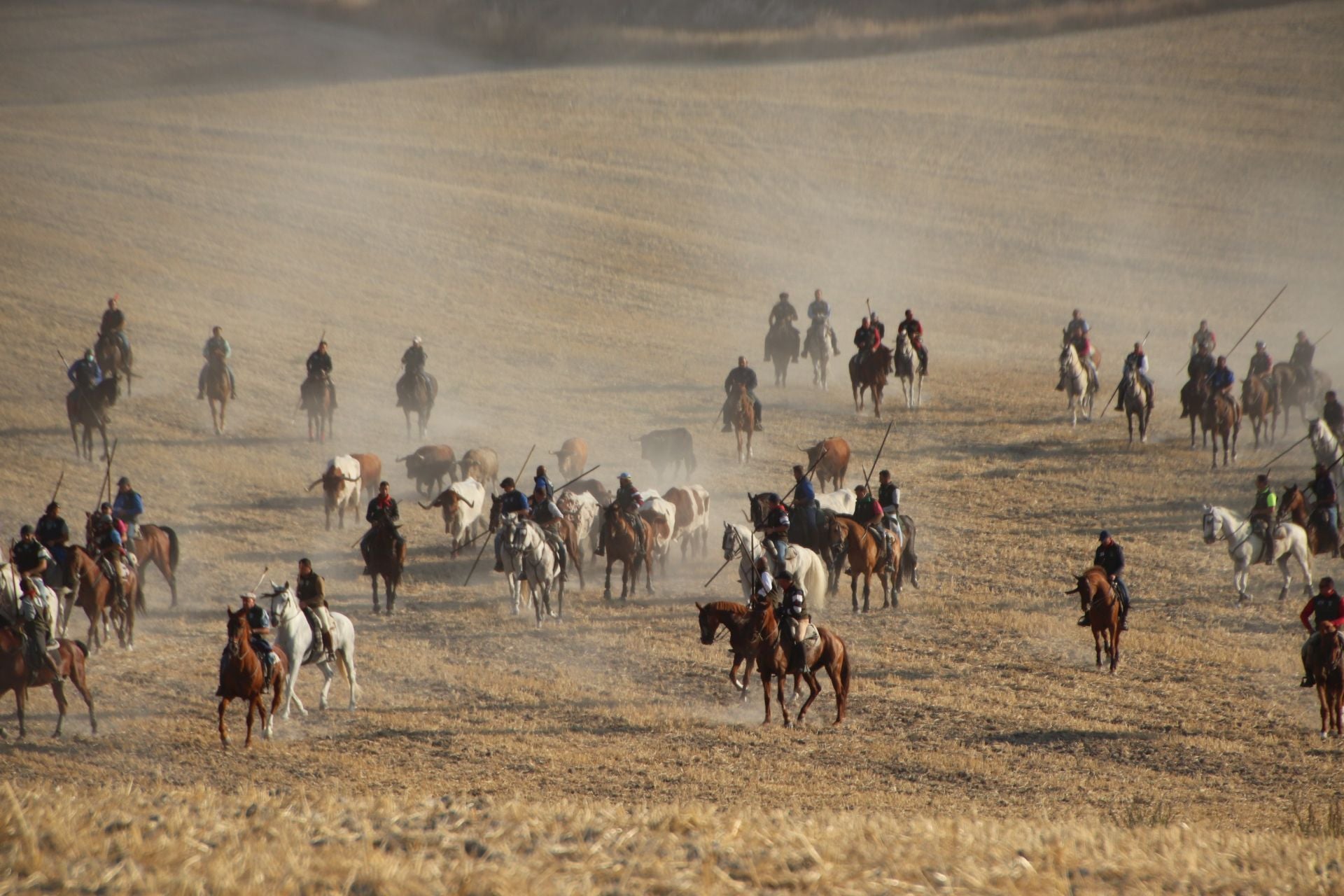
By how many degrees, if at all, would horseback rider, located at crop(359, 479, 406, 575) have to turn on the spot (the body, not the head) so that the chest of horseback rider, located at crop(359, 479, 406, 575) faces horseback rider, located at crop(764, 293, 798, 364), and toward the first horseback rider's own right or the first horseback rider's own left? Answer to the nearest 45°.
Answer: approximately 135° to the first horseback rider's own left

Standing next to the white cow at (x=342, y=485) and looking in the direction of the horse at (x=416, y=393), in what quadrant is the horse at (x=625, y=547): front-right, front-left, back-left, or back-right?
back-right

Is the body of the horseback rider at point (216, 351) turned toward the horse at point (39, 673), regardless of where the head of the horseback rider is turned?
yes

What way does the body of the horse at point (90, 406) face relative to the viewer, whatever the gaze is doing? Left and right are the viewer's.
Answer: facing the viewer and to the right of the viewer

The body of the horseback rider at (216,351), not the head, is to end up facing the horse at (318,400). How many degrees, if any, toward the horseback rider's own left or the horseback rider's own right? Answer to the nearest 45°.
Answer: approximately 90° to the horseback rider's own left

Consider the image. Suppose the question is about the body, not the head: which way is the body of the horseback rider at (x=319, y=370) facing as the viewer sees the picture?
toward the camera

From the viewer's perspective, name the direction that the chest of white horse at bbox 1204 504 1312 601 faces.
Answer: to the viewer's left

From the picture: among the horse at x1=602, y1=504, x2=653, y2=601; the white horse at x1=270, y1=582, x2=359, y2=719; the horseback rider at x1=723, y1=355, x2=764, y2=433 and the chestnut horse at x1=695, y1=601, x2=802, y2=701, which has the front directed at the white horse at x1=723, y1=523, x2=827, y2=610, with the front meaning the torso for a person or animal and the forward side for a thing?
the horseback rider

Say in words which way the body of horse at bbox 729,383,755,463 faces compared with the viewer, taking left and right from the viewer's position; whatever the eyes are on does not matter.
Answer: facing the viewer

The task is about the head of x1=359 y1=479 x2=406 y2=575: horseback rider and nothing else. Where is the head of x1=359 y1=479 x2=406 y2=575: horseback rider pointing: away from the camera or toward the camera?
toward the camera

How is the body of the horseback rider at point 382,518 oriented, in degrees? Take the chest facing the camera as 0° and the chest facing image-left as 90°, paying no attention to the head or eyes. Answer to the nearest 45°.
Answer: approximately 0°

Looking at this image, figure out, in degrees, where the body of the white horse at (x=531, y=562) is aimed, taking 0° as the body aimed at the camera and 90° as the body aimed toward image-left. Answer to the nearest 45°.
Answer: approximately 45°

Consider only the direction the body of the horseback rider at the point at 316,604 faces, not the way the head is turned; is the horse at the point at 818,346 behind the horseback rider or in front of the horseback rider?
behind

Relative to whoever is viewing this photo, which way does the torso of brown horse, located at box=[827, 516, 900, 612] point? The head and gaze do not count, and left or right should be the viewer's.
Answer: facing the viewer and to the left of the viewer

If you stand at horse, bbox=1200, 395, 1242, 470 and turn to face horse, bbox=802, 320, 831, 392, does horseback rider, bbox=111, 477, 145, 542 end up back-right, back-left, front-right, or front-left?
front-left

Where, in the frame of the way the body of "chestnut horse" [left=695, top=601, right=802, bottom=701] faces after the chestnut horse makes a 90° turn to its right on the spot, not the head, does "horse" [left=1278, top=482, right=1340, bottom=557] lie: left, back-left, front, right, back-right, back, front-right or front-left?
front-right

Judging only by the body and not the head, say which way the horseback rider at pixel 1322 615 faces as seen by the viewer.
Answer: toward the camera

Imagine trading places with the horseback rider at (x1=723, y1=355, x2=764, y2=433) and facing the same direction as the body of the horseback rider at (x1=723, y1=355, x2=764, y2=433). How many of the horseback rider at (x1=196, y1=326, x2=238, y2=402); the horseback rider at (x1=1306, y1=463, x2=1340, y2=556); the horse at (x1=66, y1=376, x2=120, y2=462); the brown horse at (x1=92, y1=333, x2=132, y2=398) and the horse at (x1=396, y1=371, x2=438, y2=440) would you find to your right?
4

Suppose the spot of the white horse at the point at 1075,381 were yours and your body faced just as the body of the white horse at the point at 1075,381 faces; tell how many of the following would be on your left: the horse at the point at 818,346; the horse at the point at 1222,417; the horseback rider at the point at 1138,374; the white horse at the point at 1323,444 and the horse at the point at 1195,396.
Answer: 4

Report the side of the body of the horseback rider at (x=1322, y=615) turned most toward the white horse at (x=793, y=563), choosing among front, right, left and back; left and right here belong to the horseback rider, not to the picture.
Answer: right
